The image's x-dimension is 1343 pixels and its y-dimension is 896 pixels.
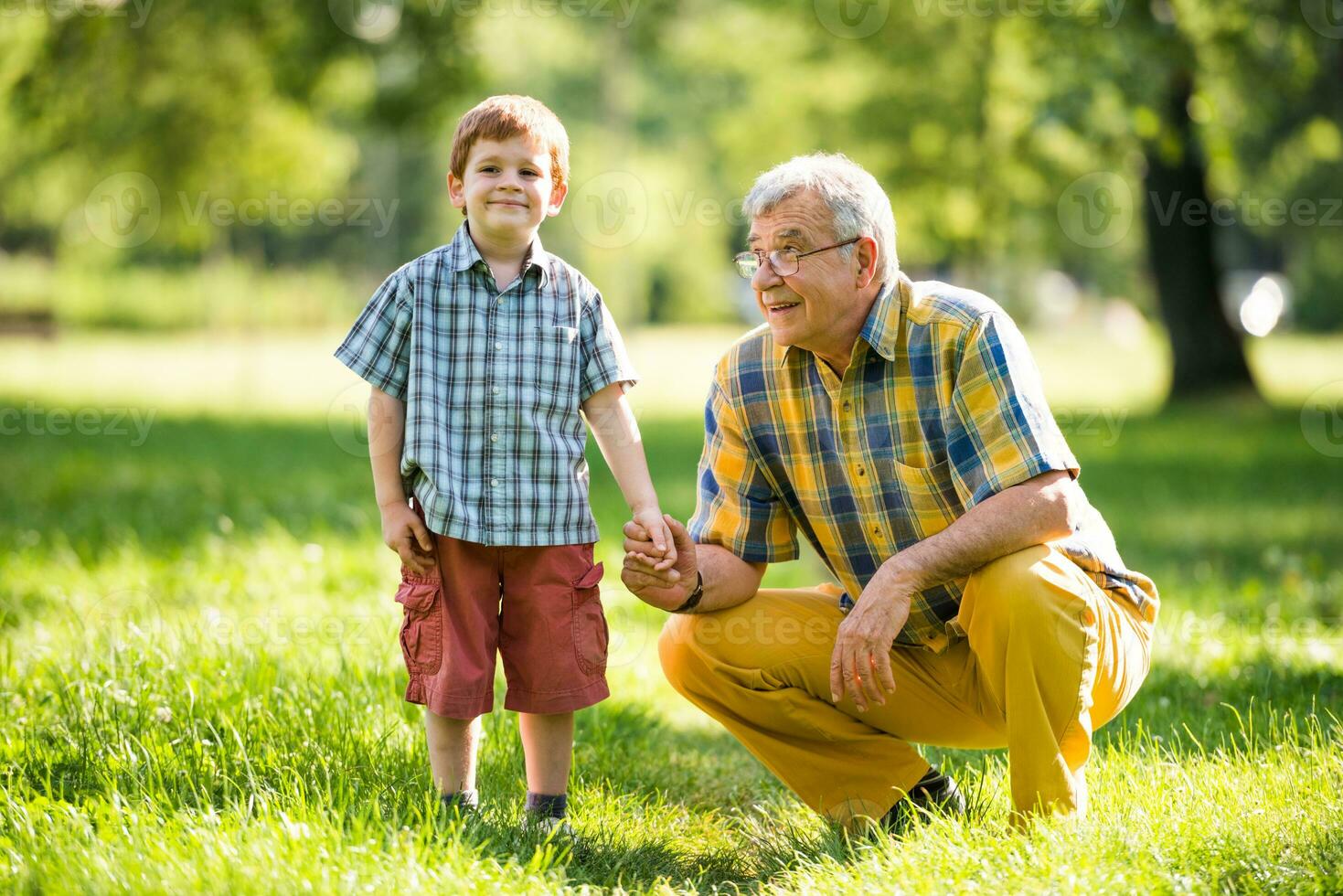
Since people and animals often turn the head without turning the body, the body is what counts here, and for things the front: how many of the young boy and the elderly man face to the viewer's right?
0

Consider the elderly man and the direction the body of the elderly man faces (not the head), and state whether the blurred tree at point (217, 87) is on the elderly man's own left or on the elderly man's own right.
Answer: on the elderly man's own right

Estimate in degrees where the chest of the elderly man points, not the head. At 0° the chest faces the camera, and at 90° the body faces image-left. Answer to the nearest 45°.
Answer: approximately 45°

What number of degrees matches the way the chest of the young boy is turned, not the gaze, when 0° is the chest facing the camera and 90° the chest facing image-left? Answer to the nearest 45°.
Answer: approximately 0°
